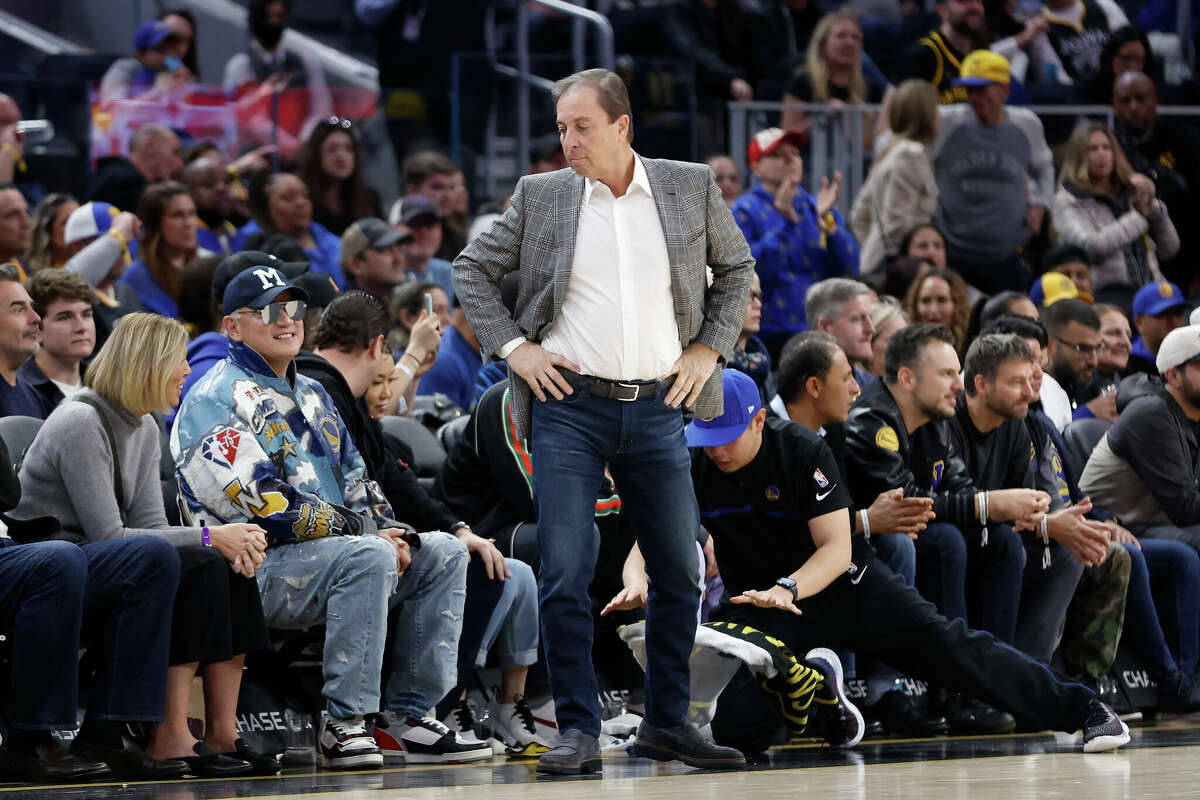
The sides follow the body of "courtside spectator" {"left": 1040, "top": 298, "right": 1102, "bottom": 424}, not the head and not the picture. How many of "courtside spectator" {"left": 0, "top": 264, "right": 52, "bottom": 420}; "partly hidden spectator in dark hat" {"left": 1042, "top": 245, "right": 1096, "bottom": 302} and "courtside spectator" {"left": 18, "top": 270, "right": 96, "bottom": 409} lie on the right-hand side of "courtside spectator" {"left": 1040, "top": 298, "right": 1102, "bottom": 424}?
2

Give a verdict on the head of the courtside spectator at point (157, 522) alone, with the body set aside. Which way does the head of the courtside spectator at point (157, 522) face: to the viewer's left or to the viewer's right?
to the viewer's right

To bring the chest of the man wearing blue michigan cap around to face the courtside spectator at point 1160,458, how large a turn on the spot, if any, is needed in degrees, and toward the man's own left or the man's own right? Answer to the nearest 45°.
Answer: approximately 90° to the man's own left

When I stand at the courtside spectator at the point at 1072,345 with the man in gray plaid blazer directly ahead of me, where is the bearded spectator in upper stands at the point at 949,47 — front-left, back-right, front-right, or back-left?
back-right

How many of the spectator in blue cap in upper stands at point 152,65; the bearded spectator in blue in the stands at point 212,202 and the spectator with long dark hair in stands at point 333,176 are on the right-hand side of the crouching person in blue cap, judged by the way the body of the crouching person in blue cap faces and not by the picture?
3

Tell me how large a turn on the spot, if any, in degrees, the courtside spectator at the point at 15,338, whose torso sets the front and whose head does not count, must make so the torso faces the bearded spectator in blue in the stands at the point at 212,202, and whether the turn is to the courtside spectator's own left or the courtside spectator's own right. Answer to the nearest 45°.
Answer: approximately 135° to the courtside spectator's own left
